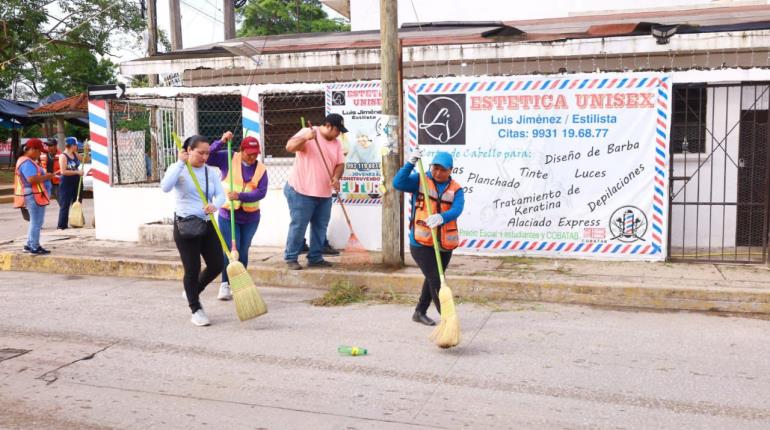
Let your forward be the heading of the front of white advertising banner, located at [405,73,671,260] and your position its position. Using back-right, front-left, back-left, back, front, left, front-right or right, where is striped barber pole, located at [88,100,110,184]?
right

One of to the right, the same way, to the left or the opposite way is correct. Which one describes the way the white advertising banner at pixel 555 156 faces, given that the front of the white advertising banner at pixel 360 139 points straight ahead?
the same way

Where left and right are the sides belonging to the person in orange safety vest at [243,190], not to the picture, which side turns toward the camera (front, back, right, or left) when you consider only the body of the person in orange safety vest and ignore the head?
front

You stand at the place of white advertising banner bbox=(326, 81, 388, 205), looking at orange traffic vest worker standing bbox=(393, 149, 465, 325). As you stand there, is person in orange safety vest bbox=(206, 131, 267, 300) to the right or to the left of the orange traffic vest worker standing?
right

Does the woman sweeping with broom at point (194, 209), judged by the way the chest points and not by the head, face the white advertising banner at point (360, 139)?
no

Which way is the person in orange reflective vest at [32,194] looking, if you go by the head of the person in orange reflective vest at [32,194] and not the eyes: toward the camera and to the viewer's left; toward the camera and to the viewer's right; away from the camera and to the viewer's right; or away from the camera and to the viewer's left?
toward the camera and to the viewer's right

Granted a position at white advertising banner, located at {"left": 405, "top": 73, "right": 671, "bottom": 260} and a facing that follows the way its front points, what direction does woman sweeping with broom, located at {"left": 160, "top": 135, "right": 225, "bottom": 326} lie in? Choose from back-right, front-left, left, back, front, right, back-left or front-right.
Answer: front-right

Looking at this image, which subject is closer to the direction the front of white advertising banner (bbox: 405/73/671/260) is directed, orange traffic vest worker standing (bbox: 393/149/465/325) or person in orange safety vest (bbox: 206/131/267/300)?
the orange traffic vest worker standing

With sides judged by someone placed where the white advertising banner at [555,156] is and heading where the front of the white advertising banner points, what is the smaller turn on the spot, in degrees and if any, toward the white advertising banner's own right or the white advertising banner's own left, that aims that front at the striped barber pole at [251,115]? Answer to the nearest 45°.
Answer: approximately 90° to the white advertising banner's own right

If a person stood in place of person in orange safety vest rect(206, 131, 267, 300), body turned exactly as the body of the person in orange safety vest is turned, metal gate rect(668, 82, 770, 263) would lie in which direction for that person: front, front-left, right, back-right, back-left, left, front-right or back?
left

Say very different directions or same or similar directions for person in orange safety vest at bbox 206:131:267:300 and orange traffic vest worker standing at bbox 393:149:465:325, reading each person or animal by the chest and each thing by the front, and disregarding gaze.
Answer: same or similar directions

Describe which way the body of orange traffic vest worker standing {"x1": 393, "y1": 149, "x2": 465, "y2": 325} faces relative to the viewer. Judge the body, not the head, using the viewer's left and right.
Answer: facing the viewer

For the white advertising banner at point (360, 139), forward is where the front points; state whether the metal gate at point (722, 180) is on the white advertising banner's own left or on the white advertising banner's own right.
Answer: on the white advertising banner's own left
